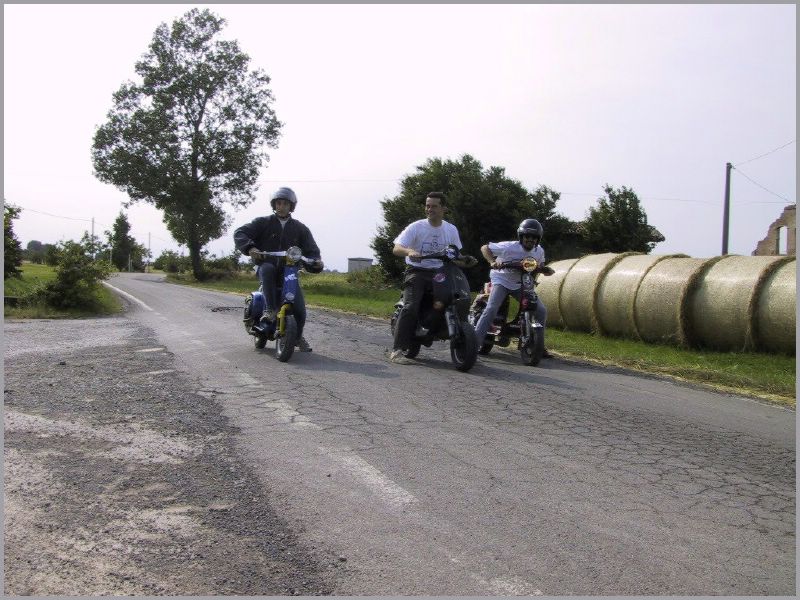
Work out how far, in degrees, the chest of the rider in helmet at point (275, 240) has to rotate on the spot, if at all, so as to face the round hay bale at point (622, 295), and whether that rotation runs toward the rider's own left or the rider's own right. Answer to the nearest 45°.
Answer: approximately 135° to the rider's own left

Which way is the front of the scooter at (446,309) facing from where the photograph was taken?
facing the viewer and to the right of the viewer

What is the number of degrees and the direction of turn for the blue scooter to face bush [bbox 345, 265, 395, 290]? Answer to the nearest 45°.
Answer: approximately 135° to its left

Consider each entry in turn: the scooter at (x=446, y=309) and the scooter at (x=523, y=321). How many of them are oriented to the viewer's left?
0

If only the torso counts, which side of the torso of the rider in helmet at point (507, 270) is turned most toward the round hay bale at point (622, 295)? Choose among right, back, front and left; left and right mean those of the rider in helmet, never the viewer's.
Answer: left

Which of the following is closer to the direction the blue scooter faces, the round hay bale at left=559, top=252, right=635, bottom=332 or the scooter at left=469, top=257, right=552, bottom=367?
the scooter

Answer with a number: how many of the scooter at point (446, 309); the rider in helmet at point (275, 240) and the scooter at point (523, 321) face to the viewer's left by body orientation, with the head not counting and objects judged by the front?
0

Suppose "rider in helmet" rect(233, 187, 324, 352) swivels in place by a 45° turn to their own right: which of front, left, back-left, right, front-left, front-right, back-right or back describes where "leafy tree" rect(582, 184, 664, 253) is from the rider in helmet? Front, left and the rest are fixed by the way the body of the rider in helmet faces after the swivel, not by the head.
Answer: back

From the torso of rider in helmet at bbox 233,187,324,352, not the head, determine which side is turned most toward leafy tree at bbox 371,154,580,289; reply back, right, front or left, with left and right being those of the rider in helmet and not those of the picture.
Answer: back

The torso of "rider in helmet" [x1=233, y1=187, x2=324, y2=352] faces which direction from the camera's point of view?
toward the camera

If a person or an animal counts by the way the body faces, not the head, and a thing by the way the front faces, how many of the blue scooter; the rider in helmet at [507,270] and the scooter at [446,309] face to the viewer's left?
0

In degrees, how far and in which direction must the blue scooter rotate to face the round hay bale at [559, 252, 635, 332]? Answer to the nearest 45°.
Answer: approximately 90° to its left

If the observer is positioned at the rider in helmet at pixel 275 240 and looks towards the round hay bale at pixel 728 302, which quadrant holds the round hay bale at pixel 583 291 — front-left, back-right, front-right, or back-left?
front-left

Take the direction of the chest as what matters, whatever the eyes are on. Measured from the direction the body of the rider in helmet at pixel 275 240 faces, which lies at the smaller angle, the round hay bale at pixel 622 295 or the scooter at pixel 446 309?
the scooter
